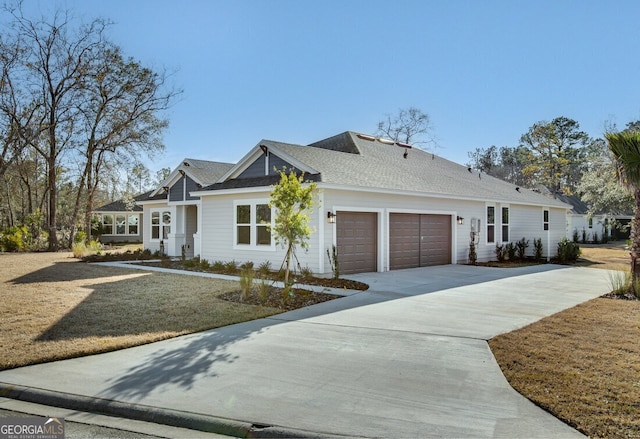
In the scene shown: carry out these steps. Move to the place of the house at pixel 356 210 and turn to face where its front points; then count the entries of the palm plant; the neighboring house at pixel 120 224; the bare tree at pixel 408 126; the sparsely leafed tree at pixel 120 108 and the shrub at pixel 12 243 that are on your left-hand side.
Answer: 1

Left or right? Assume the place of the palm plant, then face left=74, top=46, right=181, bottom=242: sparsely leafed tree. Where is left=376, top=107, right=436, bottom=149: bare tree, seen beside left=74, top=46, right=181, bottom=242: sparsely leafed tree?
right

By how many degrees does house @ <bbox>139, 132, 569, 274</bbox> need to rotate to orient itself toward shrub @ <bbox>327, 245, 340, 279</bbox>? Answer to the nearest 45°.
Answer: approximately 45° to its left

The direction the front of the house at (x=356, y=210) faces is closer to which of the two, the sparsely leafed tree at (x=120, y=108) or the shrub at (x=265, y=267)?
the shrub

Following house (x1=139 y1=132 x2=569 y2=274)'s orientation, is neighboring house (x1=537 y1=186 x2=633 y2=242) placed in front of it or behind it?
behind

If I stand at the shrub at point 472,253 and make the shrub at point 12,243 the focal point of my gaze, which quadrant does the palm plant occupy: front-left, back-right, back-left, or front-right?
back-left

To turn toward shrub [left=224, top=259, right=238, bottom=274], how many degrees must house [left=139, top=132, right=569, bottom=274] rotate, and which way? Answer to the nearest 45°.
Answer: approximately 45° to its right
